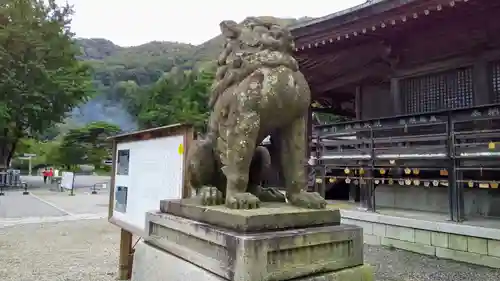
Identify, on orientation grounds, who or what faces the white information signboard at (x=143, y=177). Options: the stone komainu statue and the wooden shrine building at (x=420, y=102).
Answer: the wooden shrine building

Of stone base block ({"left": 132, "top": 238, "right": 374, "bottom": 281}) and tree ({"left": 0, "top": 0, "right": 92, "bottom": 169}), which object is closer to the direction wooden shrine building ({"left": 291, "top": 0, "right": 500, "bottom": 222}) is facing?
the stone base block

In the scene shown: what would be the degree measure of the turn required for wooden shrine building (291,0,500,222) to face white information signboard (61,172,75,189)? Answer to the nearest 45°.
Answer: approximately 45° to its right

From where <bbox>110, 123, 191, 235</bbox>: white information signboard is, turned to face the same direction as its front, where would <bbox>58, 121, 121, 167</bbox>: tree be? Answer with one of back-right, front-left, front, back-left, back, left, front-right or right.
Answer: back-right

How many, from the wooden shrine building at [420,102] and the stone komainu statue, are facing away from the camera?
0

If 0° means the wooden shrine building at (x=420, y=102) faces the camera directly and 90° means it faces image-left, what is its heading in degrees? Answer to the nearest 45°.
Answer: approximately 45°

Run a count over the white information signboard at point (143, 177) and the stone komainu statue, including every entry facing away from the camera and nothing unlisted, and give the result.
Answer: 0

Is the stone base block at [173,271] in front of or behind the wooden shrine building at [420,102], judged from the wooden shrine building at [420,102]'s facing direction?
in front

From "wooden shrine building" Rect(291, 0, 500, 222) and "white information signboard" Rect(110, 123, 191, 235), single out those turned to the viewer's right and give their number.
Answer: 0

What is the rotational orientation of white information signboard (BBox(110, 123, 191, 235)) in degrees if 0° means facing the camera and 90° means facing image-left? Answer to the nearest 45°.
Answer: approximately 45°
